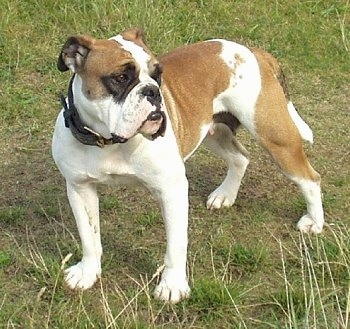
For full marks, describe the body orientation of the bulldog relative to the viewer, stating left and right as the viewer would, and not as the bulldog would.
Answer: facing the viewer and to the left of the viewer
